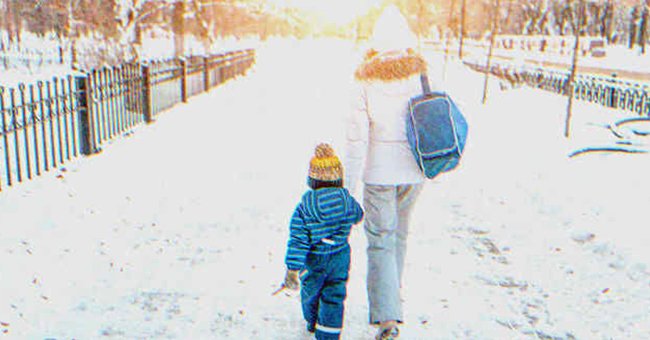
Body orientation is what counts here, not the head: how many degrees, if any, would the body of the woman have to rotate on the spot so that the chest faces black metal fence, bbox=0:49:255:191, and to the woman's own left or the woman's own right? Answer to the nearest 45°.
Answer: approximately 45° to the woman's own left

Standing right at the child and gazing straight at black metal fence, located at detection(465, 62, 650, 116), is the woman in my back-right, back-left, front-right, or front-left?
front-right

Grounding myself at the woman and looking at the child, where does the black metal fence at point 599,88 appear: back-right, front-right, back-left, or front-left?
back-right

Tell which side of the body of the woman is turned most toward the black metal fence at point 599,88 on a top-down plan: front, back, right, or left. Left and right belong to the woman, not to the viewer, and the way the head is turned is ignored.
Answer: front

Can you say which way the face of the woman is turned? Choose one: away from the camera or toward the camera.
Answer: away from the camera

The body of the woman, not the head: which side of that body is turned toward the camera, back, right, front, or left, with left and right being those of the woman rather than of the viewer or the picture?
back

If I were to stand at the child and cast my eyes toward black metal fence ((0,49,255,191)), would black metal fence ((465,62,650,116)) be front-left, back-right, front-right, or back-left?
front-right

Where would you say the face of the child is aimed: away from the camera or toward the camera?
away from the camera

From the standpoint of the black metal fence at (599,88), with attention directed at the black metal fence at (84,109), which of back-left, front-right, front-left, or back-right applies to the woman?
front-left
